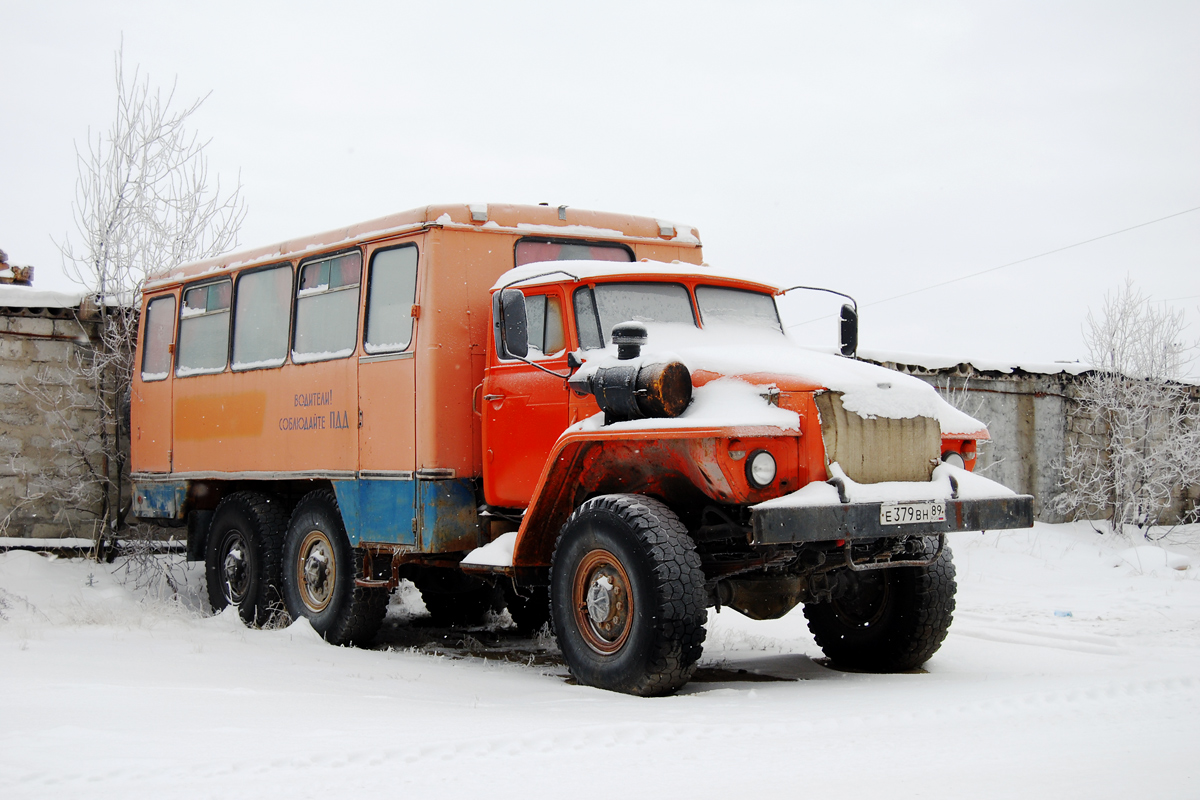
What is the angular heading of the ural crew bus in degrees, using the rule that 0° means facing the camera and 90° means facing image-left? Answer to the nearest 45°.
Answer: approximately 315°

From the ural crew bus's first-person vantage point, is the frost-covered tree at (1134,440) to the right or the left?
on its left
